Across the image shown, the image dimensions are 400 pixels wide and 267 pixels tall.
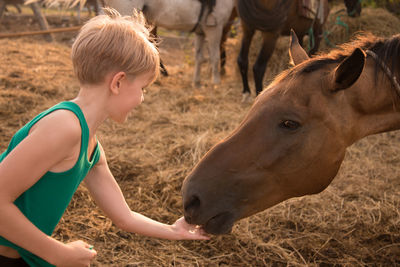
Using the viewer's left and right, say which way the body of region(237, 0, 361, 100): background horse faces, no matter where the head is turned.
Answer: facing to the right of the viewer

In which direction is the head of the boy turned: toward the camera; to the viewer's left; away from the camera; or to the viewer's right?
to the viewer's right

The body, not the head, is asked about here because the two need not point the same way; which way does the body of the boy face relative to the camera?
to the viewer's right

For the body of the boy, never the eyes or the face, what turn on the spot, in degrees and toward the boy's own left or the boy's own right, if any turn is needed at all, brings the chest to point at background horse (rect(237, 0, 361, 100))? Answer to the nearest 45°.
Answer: approximately 45° to the boy's own left

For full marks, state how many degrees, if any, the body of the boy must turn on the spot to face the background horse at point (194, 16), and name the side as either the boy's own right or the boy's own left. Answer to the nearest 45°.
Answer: approximately 90° to the boy's own left
